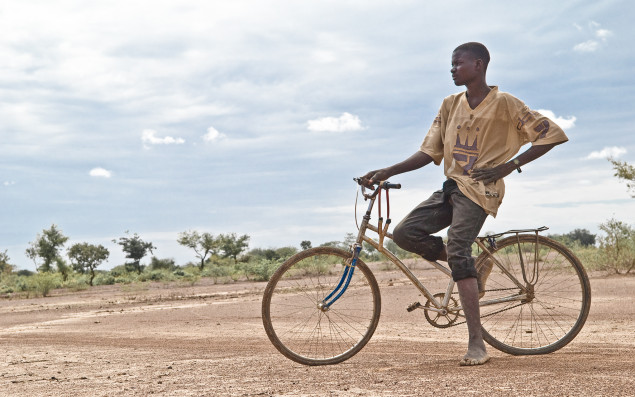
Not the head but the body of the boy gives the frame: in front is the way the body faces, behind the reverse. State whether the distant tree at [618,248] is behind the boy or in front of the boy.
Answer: behind

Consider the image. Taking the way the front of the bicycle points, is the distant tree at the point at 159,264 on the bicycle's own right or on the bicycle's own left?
on the bicycle's own right

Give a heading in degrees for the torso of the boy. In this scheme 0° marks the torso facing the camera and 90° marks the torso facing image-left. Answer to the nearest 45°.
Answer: approximately 45°

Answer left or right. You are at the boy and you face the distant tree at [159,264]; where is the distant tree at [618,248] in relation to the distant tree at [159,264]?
right

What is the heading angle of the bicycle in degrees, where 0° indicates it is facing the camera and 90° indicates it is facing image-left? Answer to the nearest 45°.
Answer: approximately 90°

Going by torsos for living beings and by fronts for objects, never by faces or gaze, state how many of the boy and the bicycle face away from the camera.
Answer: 0
